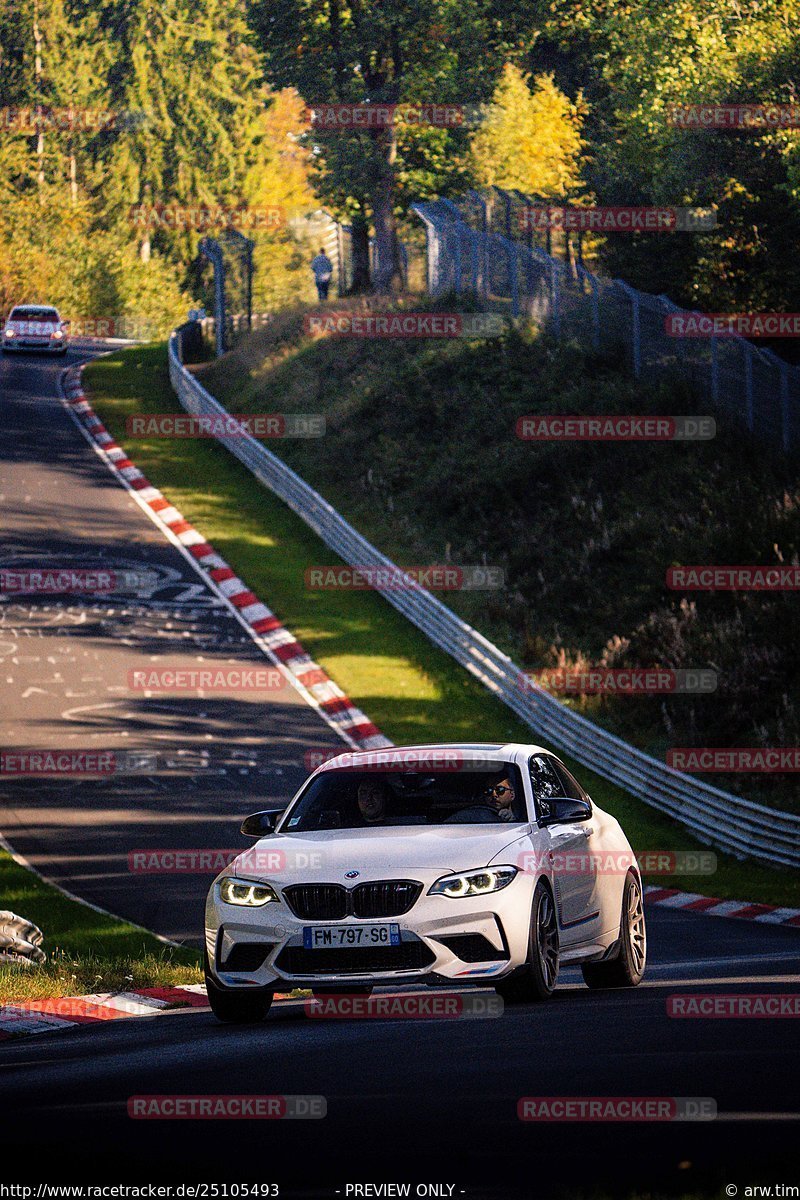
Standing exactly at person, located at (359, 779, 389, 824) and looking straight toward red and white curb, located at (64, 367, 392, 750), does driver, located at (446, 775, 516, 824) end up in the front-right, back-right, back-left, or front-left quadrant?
back-right

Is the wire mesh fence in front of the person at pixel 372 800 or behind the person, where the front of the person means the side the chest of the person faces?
behind

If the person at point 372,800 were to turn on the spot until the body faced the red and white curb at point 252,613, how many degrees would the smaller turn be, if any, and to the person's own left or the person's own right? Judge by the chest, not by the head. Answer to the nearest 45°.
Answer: approximately 135° to the person's own right

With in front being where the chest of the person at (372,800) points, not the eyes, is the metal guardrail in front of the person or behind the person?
behind

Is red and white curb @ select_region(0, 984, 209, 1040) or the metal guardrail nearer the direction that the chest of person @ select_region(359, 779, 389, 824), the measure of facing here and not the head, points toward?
the red and white curb

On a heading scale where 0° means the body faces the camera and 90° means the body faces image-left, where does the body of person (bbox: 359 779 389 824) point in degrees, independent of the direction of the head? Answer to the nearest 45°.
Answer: approximately 45°
